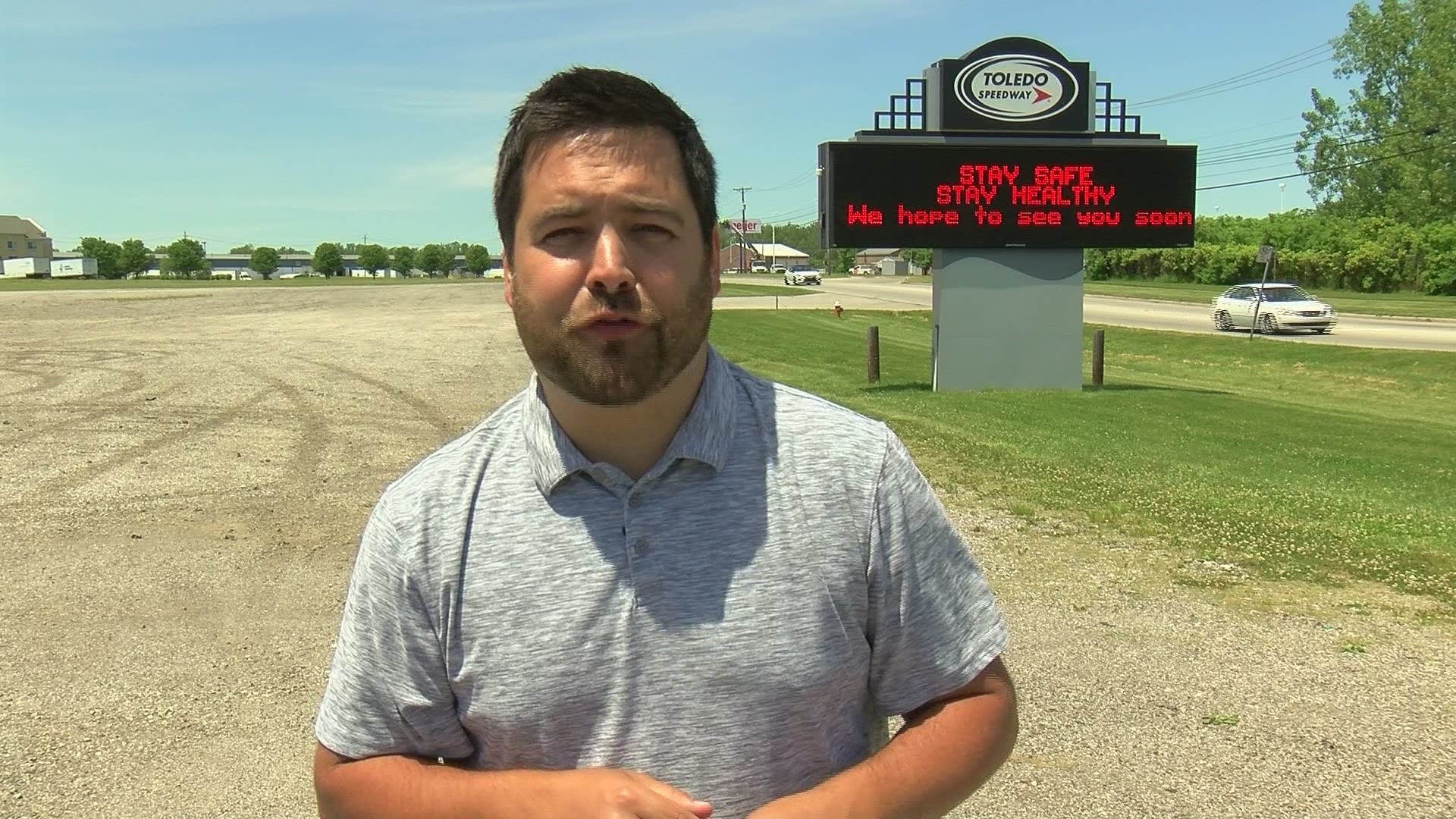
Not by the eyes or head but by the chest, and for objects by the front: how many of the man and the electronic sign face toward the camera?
2

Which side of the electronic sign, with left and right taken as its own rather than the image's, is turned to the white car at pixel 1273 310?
back

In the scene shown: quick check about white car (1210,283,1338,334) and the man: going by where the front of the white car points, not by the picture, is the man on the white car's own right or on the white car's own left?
on the white car's own right

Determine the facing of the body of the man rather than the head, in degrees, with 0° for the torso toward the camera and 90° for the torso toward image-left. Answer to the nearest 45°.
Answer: approximately 0°

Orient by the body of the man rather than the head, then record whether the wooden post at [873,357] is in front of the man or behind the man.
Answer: behind

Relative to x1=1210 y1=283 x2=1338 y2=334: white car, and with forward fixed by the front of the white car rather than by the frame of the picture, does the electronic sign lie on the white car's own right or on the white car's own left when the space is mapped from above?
on the white car's own right

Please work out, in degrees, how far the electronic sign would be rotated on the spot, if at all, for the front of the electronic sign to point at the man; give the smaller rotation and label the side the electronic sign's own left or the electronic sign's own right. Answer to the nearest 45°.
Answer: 0° — it already faces them

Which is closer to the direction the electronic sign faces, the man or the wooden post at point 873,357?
the man

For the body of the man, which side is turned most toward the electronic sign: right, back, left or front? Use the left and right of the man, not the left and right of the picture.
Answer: back
